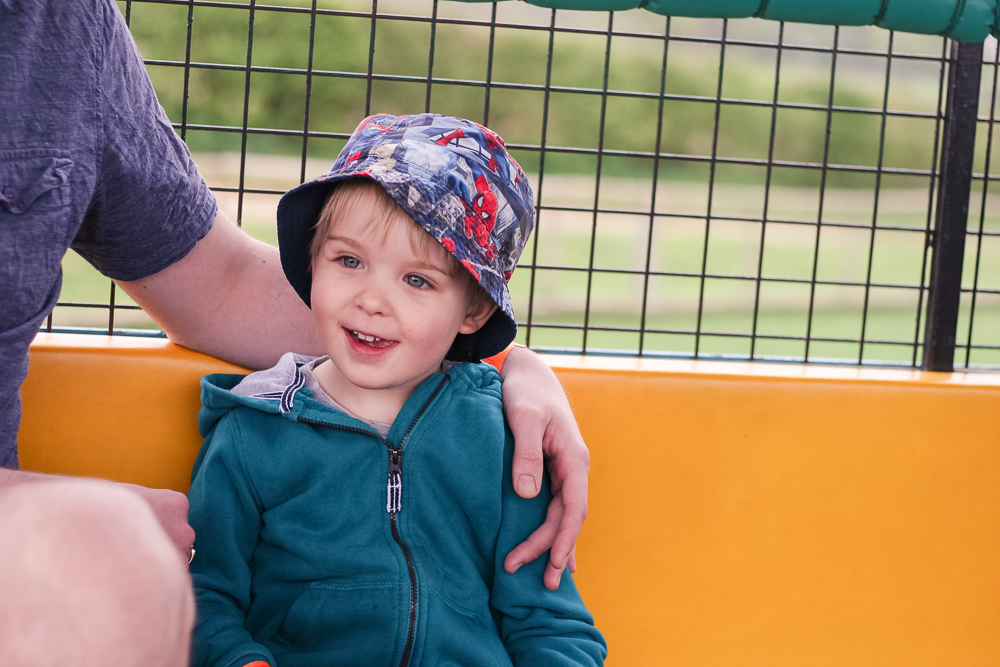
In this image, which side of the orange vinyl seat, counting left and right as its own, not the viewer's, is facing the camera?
front

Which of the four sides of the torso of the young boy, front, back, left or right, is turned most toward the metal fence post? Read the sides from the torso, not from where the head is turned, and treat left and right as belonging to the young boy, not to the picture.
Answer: left

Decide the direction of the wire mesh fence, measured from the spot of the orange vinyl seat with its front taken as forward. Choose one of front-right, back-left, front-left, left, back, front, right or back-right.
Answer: back

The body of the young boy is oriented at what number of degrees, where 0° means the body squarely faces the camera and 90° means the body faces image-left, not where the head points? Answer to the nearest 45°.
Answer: approximately 0°
